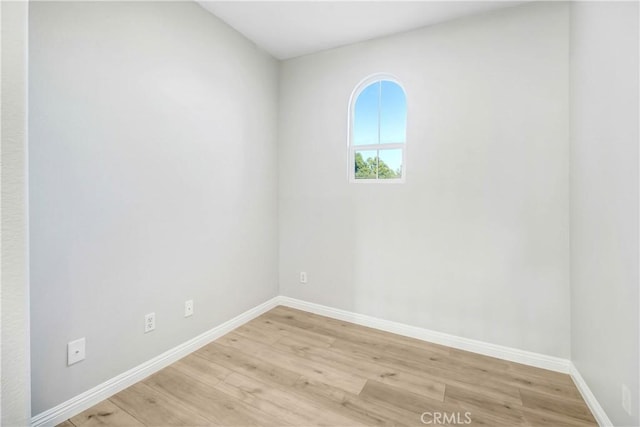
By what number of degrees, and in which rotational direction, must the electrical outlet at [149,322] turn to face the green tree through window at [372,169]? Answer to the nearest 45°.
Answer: approximately 45° to its left

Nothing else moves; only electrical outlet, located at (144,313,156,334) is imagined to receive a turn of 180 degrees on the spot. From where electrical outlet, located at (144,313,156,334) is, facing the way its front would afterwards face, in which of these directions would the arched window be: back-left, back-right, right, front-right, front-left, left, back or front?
back-right

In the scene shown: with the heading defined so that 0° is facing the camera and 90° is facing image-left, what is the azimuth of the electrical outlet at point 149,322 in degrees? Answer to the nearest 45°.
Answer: approximately 315°
